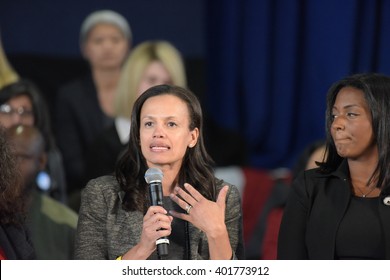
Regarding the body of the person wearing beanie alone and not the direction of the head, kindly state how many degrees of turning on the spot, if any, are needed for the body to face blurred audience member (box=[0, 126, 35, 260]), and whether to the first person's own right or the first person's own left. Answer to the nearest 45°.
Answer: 0° — they already face them

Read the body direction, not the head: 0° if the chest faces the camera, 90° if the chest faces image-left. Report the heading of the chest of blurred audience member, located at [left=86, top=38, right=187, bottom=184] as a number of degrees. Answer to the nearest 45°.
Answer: approximately 0°

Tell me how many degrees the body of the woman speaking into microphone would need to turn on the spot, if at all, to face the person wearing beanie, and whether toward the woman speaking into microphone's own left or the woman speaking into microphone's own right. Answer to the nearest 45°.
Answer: approximately 180°

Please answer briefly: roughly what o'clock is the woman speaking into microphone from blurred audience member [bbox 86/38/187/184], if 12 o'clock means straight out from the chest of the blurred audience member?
The woman speaking into microphone is roughly at 12 o'clock from the blurred audience member.
